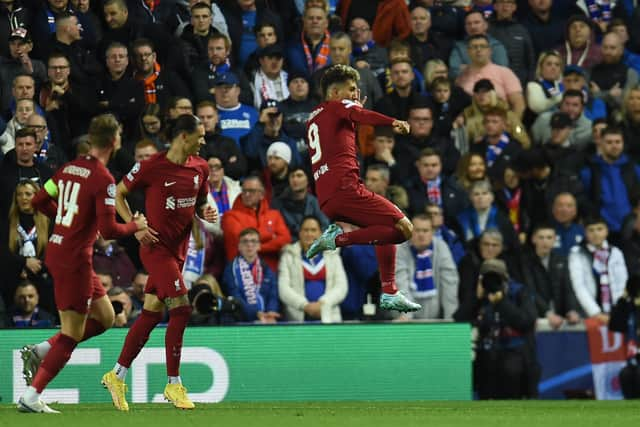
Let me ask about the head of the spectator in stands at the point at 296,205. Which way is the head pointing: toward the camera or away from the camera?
toward the camera

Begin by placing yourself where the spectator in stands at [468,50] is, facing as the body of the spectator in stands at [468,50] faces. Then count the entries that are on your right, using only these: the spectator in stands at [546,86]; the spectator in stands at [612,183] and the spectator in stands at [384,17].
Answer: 1

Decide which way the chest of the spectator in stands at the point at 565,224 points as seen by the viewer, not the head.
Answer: toward the camera

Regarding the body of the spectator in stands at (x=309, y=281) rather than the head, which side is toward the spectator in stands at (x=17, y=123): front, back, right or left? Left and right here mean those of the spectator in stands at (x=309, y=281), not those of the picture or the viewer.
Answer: right

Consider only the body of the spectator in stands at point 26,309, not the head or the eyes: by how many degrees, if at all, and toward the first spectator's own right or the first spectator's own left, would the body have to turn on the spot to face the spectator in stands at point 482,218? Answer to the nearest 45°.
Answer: approximately 90° to the first spectator's own left

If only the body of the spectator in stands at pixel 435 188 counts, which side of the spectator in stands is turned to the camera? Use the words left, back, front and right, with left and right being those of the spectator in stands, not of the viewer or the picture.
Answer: front

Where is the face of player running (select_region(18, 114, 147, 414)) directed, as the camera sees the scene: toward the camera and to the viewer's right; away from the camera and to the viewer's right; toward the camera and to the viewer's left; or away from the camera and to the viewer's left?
away from the camera and to the viewer's right

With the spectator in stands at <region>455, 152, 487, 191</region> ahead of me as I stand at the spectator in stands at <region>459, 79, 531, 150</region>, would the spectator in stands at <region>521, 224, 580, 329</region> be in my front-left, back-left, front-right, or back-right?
front-left

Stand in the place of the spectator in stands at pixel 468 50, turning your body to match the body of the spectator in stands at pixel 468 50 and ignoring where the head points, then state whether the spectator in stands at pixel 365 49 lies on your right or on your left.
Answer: on your right

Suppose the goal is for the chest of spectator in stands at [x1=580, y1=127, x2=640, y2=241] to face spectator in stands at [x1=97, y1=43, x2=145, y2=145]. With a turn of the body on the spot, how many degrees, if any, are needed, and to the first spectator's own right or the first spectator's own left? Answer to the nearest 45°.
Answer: approximately 90° to the first spectator's own right

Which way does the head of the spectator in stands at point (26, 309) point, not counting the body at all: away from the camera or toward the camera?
toward the camera

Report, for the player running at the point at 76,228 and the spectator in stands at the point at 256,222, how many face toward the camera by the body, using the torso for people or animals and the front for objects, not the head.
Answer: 1

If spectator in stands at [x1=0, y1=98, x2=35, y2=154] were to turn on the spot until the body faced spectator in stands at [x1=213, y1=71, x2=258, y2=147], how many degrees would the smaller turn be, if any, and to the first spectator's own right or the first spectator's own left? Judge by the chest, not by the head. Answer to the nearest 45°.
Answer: approximately 90° to the first spectator's own left

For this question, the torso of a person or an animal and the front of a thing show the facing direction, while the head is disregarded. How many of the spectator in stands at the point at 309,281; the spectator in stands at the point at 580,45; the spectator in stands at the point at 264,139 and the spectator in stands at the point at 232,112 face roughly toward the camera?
4

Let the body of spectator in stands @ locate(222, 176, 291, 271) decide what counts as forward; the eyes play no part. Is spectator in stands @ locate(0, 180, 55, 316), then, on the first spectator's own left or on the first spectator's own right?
on the first spectator's own right
